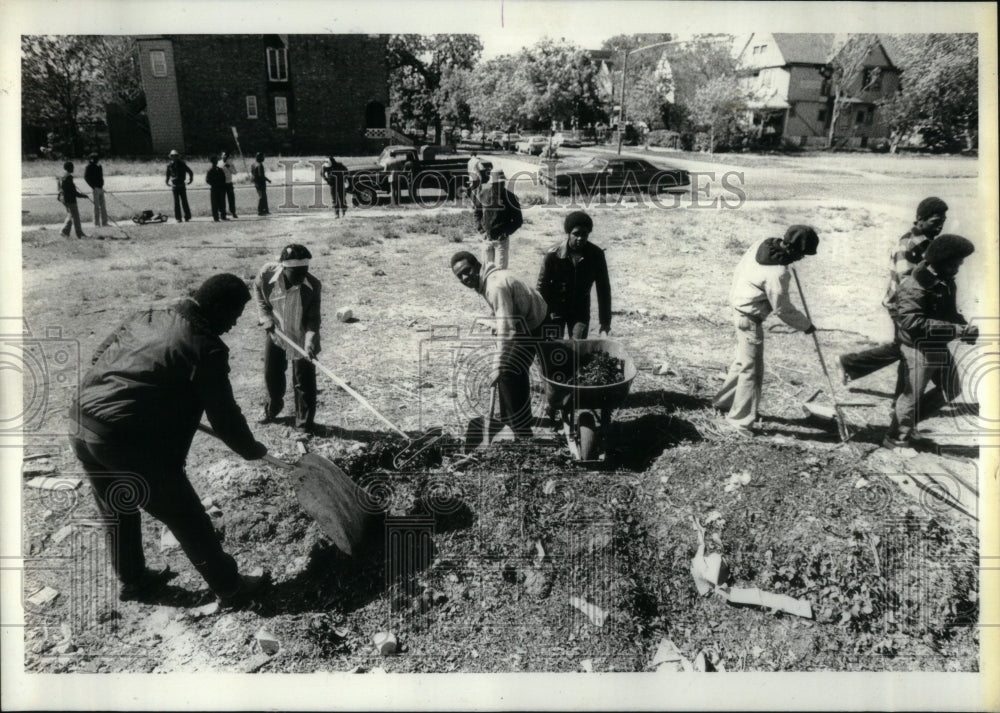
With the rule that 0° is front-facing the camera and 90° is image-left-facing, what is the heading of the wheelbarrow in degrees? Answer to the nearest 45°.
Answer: approximately 0°

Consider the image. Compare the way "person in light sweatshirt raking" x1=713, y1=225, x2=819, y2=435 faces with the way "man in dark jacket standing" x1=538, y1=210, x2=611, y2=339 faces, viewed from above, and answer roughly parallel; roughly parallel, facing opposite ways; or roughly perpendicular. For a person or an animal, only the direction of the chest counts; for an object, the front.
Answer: roughly perpendicular

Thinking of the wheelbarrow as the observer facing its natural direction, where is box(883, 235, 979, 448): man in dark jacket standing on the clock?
The man in dark jacket standing is roughly at 9 o'clock from the wheelbarrow.

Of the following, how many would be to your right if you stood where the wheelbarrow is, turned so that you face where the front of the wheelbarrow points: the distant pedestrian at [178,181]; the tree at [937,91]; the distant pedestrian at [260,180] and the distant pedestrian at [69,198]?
3

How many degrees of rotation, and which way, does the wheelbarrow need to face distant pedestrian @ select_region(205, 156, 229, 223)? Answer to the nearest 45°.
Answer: approximately 90° to its right

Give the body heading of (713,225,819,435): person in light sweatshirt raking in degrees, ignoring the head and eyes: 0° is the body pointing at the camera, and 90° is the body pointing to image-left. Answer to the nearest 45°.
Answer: approximately 270°

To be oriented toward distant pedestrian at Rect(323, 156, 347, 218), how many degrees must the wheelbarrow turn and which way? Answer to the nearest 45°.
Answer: approximately 180°
